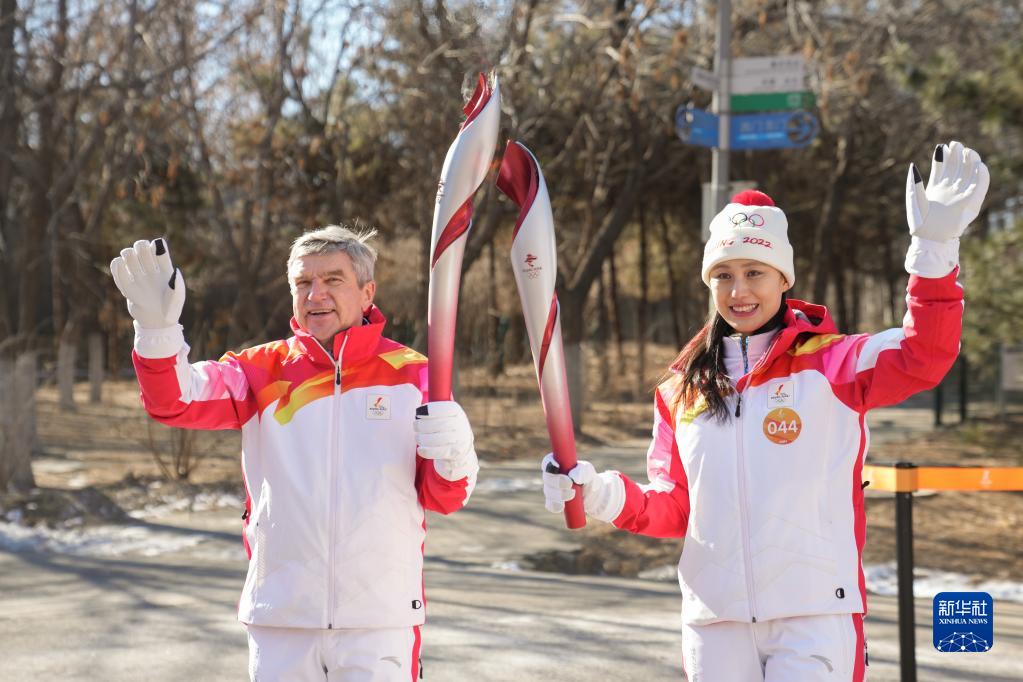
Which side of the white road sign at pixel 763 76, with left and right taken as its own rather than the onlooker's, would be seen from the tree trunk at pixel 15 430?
right

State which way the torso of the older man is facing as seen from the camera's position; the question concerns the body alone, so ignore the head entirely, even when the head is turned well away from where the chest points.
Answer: toward the camera

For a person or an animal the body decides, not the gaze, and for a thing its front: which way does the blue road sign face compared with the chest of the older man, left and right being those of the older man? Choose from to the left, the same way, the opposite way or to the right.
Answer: the same way

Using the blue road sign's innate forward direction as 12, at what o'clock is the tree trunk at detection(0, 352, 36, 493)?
The tree trunk is roughly at 3 o'clock from the blue road sign.

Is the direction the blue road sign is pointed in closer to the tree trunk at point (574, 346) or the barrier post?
the barrier post

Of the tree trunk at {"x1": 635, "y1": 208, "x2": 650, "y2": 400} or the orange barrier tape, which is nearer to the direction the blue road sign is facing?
the orange barrier tape

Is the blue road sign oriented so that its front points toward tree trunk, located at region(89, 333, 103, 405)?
no

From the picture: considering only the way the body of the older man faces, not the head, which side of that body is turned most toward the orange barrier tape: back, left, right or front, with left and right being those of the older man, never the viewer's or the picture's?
left

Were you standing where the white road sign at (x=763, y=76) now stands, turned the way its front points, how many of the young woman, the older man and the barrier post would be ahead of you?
3

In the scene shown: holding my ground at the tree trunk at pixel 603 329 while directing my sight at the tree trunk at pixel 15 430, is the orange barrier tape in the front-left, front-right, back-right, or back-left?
front-left

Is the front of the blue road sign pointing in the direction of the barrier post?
yes

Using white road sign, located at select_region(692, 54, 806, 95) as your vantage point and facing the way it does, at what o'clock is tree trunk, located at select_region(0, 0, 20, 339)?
The tree trunk is roughly at 3 o'clock from the white road sign.

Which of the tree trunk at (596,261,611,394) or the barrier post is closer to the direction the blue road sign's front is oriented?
the barrier post

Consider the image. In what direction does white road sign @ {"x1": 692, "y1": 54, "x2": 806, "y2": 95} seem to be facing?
toward the camera

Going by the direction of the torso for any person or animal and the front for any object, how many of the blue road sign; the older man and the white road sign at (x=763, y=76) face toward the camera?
3

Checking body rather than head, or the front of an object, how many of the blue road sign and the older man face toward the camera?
2

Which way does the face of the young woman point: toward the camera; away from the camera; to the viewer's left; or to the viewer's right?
toward the camera

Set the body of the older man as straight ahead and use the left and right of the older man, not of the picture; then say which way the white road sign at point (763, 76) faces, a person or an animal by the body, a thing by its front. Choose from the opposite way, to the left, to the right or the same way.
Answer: the same way

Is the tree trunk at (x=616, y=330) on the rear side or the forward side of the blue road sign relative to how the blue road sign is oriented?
on the rear side

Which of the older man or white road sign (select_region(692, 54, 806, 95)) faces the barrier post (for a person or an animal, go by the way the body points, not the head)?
the white road sign
